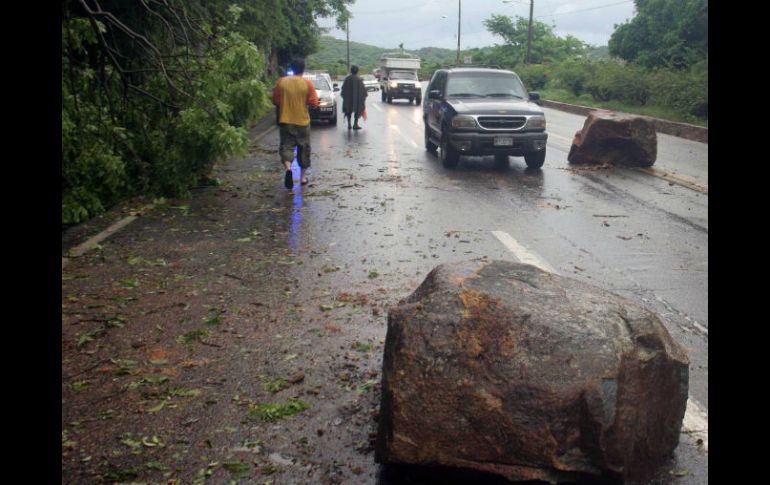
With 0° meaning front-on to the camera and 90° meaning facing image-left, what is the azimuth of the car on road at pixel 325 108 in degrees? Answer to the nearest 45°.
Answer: approximately 0°

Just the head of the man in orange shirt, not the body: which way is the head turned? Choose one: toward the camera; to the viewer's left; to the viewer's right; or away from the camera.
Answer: away from the camera

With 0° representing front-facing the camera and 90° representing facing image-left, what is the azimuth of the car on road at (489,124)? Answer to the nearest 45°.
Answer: approximately 0°

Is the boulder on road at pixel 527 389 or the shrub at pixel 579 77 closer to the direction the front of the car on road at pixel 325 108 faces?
the boulder on road

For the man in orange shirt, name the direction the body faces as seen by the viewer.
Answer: away from the camera

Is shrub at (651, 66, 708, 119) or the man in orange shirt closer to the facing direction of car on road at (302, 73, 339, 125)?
the man in orange shirt

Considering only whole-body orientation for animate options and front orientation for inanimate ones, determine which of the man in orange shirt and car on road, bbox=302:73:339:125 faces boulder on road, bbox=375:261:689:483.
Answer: the car on road

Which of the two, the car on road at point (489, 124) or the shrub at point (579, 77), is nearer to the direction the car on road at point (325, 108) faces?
the car on road

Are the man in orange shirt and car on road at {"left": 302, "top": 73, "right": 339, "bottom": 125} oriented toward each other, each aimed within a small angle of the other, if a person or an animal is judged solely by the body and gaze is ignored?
yes

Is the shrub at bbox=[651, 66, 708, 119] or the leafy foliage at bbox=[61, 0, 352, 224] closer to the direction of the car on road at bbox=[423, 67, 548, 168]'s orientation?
the leafy foliage

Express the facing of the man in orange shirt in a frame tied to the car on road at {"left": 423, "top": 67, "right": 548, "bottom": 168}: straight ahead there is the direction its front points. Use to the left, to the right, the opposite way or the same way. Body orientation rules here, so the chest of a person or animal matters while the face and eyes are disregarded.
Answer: the opposite way

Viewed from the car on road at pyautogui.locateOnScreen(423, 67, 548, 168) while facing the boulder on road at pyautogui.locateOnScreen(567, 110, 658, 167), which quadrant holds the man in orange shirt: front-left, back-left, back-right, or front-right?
back-right
